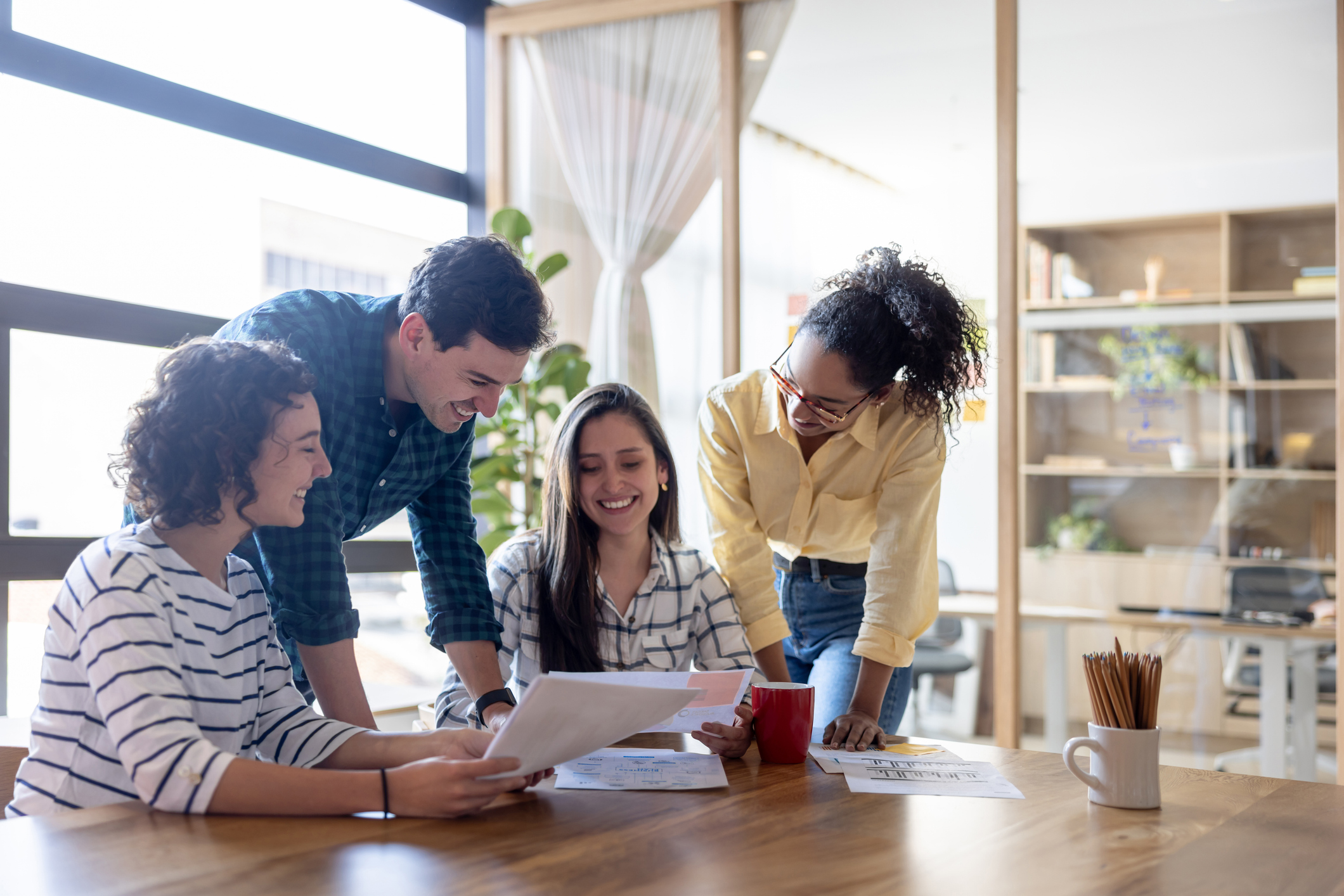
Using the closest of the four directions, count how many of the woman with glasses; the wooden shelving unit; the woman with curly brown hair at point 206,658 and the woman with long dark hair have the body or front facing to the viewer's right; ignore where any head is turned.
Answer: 1

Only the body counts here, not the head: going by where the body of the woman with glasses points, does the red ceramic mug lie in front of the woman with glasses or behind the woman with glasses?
in front

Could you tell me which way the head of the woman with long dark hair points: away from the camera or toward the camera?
toward the camera

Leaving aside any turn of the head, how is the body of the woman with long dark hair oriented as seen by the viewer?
toward the camera

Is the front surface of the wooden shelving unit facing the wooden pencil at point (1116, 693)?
yes

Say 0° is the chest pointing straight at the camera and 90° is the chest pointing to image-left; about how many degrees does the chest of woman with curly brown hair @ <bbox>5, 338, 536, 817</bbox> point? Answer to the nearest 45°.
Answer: approximately 270°

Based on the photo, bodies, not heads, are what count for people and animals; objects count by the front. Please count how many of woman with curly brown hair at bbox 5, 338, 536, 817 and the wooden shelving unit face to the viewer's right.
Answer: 1

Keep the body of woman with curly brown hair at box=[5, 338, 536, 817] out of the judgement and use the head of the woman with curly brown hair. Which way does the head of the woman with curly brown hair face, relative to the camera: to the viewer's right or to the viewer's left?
to the viewer's right

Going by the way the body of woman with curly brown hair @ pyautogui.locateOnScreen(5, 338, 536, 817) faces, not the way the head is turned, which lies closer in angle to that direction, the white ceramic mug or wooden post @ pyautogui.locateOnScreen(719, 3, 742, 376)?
the white ceramic mug

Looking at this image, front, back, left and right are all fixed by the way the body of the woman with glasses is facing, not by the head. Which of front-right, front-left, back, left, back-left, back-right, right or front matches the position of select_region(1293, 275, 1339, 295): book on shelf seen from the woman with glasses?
back

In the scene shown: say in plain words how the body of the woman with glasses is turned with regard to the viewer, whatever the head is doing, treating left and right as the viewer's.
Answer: facing the viewer and to the left of the viewer

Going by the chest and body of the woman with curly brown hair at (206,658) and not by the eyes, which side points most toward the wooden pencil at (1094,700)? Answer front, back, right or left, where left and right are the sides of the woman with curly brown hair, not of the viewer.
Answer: front

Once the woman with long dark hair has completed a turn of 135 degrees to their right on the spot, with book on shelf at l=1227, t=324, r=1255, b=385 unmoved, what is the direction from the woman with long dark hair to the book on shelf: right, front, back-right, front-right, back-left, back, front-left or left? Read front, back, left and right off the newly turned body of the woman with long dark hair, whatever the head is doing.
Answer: right

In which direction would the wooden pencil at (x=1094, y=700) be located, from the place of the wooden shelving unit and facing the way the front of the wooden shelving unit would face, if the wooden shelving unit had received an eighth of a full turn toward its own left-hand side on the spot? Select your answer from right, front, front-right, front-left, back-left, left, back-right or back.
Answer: front-right

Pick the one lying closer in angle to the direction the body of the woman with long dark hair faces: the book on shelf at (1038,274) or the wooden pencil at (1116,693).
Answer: the wooden pencil
